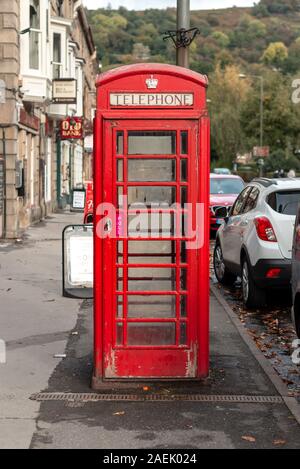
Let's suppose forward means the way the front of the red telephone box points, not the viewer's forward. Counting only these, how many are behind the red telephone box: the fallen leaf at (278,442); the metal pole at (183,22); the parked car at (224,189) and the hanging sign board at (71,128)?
3

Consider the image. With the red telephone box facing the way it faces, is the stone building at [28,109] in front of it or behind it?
behind

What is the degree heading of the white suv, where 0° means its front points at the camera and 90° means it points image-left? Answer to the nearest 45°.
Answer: approximately 135°

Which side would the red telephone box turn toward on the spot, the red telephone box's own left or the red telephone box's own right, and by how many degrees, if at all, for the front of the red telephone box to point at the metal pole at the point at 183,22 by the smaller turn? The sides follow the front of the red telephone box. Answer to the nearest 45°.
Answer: approximately 180°

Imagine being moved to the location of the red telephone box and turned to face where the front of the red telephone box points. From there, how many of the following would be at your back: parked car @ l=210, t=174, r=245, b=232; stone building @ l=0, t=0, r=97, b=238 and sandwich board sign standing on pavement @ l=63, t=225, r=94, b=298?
3

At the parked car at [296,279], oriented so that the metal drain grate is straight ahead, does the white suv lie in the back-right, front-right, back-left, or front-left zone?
back-right

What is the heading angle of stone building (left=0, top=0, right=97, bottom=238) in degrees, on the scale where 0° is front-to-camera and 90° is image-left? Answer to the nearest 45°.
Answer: approximately 270°

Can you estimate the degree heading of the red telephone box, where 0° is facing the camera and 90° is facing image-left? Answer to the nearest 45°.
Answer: approximately 0°
